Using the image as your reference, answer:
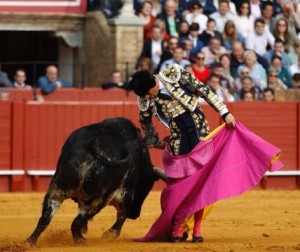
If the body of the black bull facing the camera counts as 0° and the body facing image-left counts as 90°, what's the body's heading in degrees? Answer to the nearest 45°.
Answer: approximately 225°

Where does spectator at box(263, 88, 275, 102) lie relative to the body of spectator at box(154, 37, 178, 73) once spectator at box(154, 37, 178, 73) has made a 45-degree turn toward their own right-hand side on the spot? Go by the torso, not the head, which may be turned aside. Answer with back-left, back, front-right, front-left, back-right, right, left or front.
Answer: back-left

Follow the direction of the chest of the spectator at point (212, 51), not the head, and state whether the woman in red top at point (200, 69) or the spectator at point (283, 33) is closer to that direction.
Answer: the woman in red top

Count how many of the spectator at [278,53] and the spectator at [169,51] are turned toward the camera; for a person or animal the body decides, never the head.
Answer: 2

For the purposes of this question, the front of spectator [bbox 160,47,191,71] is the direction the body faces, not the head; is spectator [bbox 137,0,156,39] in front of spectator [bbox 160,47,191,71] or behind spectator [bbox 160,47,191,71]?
behind

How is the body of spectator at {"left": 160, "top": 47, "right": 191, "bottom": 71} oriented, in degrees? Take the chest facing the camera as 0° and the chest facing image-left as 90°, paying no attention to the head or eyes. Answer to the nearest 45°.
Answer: approximately 0°

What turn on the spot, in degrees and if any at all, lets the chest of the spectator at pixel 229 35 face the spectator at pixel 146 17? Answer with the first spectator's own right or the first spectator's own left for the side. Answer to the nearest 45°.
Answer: approximately 90° to the first spectator's own right
